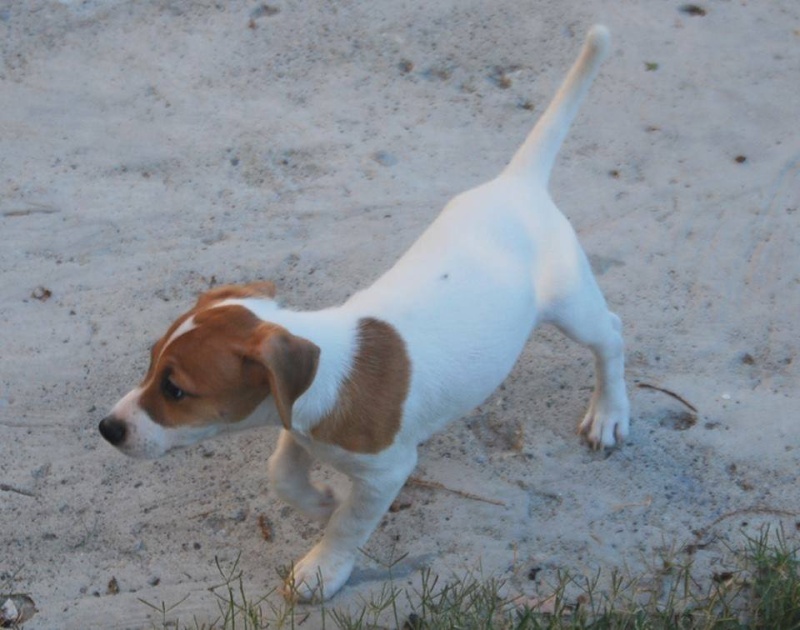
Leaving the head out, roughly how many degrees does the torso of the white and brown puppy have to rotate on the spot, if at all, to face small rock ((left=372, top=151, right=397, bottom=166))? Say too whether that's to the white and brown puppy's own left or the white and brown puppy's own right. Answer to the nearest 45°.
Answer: approximately 135° to the white and brown puppy's own right

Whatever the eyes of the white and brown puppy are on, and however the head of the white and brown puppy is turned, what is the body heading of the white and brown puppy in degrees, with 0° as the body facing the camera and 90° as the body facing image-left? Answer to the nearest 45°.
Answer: approximately 45°
